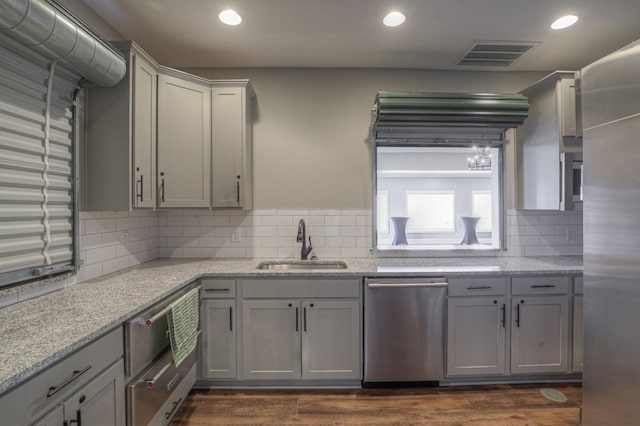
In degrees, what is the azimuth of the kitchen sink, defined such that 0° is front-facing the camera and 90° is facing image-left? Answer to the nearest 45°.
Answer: approximately 0°

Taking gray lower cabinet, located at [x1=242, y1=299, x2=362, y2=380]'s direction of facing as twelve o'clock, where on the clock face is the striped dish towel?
The striped dish towel is roughly at 2 o'clock from the gray lower cabinet.

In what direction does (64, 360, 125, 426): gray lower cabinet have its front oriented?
to the viewer's right

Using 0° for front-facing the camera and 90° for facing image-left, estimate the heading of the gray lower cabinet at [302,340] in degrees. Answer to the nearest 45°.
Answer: approximately 0°

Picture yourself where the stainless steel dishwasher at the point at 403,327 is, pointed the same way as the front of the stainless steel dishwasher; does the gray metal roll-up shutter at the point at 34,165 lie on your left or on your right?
on your right

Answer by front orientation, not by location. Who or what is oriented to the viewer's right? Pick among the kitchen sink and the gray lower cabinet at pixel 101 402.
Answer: the gray lower cabinet

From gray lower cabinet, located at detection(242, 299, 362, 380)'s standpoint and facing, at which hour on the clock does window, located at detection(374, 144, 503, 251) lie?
The window is roughly at 8 o'clock from the gray lower cabinet.
